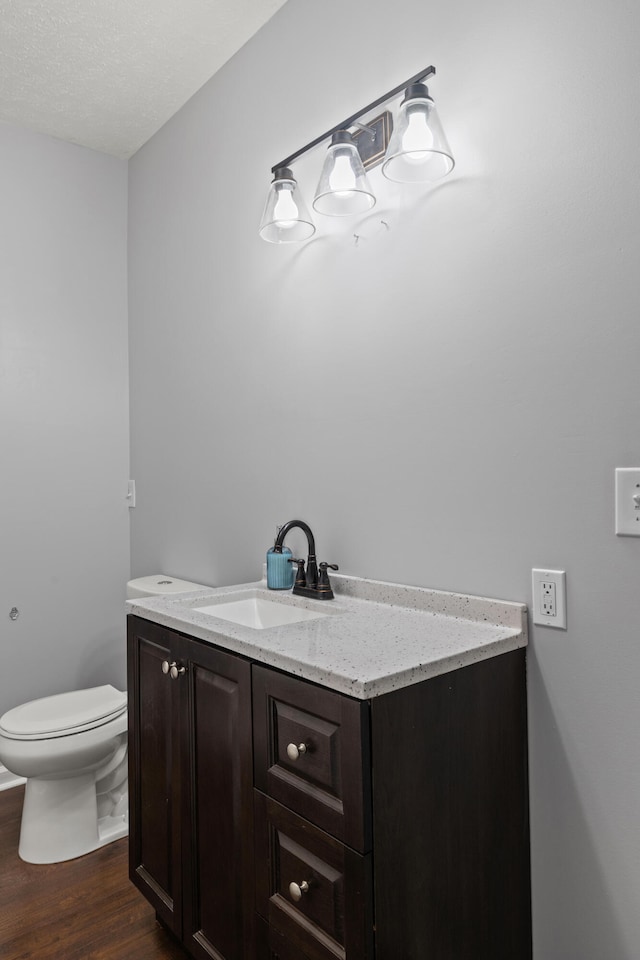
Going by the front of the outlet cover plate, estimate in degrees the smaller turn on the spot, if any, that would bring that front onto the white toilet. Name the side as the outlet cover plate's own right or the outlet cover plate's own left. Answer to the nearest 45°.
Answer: approximately 45° to the outlet cover plate's own right

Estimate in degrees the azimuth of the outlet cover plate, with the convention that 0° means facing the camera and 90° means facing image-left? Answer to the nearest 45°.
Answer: approximately 45°

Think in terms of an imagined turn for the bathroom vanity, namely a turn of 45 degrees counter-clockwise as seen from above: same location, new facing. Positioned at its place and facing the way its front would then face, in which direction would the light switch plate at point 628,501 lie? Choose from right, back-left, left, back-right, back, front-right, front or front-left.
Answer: left

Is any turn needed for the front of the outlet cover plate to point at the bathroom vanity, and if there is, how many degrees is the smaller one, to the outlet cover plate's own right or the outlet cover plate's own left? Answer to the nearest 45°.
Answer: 0° — it already faces it

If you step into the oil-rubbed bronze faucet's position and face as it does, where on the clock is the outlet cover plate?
The outlet cover plate is roughly at 9 o'clock from the oil-rubbed bronze faucet.
